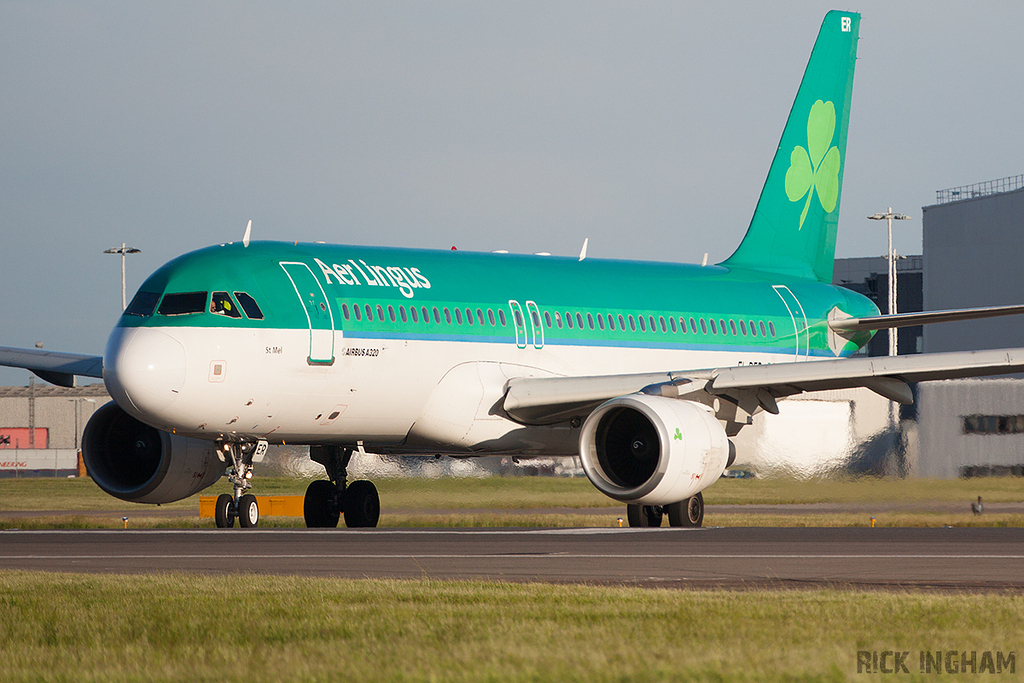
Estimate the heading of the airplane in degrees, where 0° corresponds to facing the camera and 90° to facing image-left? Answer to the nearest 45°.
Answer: approximately 45°
